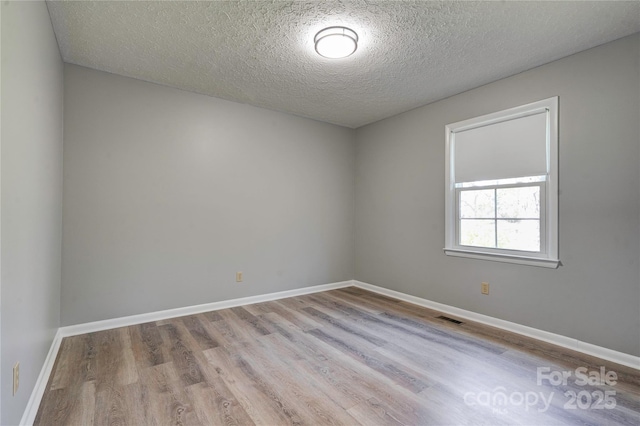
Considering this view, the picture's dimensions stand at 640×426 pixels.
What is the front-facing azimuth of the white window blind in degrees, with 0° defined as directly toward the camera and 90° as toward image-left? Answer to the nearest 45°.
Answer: approximately 45°

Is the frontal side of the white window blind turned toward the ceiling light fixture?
yes

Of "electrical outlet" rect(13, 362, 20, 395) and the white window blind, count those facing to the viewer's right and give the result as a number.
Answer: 1

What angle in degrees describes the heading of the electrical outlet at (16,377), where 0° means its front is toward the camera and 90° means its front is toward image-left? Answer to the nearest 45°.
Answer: approximately 270°

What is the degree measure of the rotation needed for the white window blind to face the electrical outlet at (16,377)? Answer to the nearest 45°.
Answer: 0° — it already faces it
